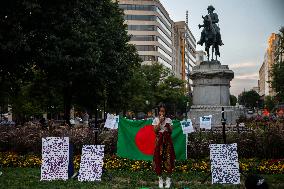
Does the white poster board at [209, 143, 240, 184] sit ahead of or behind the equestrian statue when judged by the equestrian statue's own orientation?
ahead

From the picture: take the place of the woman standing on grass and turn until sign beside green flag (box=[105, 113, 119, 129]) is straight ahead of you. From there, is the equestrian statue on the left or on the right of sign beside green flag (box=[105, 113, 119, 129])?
right

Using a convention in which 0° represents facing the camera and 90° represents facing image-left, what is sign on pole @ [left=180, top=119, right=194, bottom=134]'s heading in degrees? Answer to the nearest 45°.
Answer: approximately 0°

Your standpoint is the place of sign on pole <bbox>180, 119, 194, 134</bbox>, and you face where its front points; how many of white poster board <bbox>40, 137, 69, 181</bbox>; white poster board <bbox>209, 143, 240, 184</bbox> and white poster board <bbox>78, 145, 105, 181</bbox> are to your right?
2

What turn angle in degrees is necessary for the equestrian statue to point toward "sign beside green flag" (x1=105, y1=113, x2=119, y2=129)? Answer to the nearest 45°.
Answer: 0° — it already faces it

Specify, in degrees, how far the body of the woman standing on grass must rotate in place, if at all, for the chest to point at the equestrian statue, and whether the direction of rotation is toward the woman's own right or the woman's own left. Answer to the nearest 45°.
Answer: approximately 180°

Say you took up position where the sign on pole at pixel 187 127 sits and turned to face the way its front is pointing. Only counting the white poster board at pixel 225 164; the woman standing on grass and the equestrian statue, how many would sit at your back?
1

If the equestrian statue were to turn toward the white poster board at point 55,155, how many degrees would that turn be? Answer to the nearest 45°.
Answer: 0° — it already faces it

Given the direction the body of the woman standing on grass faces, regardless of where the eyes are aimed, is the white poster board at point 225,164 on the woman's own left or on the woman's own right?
on the woman's own left
